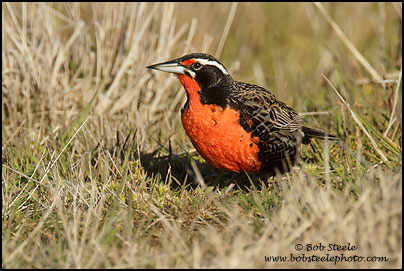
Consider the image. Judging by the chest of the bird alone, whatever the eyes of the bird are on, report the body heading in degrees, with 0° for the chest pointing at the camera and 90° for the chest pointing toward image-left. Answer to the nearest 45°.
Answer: approximately 45°
